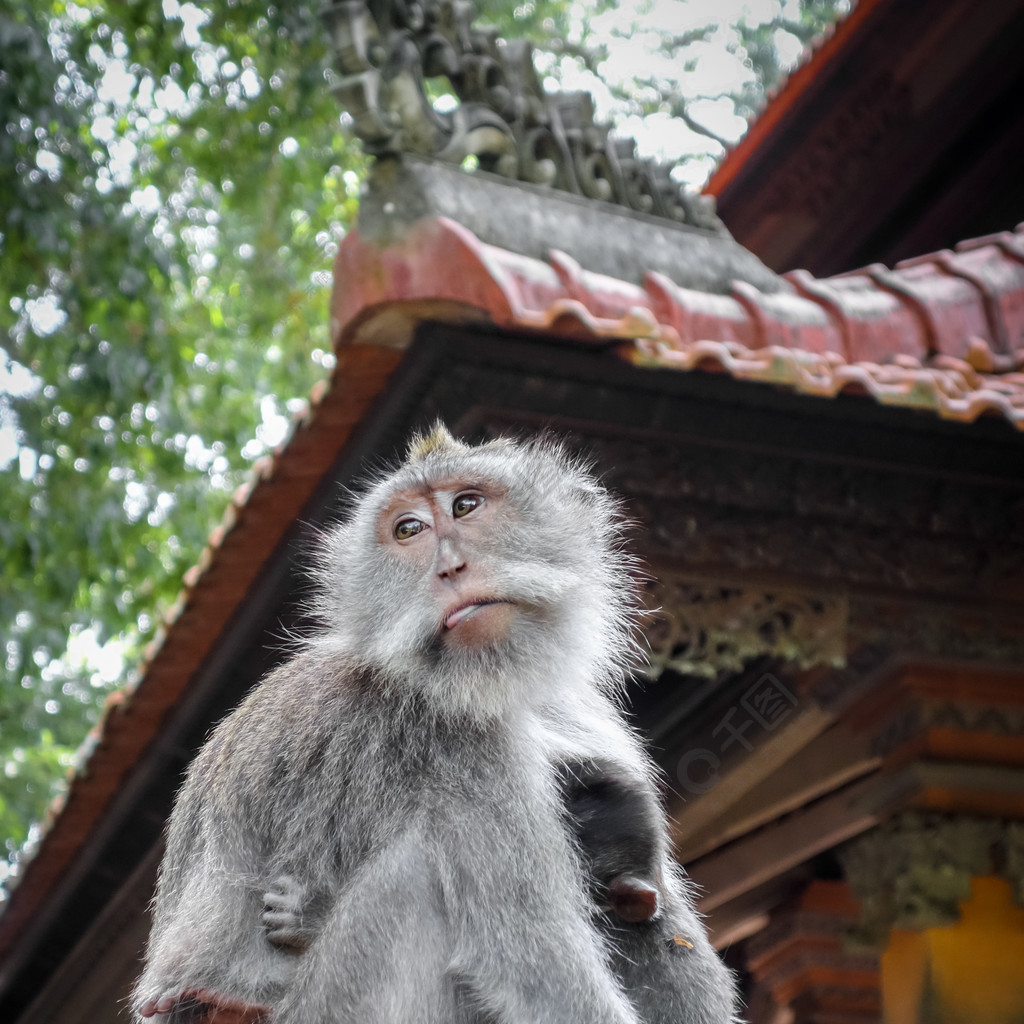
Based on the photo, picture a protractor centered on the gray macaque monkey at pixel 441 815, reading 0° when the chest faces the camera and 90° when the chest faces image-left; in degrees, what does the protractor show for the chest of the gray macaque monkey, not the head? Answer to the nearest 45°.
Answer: approximately 315°
